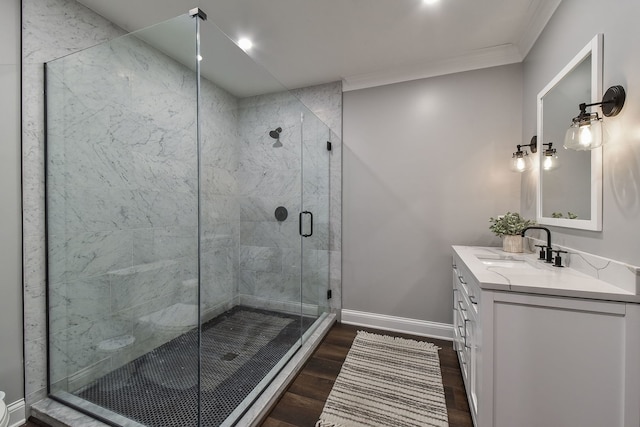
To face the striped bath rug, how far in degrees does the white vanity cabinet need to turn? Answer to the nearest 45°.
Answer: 0° — it already faces it

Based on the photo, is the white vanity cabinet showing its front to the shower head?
yes

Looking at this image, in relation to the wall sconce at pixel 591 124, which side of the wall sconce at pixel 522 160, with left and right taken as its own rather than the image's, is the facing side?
left

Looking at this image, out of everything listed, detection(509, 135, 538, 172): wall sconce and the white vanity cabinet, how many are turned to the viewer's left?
2

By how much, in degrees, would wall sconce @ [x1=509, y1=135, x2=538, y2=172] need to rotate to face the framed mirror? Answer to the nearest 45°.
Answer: approximately 90° to its left

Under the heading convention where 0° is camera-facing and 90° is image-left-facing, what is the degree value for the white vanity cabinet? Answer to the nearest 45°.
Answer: approximately 90°

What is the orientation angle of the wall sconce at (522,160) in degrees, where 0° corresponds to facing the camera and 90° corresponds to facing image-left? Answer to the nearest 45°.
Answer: approximately 90°

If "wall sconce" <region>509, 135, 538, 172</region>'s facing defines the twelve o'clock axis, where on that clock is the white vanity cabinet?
The white vanity cabinet is roughly at 9 o'clock from the wall sconce.
